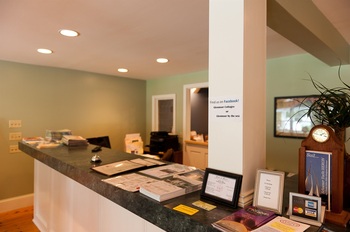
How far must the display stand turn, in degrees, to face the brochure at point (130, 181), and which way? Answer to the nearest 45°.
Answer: approximately 45° to its right

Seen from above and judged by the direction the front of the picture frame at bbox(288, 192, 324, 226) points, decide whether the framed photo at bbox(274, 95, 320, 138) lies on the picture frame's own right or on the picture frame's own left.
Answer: on the picture frame's own right

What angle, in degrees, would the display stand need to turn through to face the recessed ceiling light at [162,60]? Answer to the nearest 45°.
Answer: approximately 90° to its right

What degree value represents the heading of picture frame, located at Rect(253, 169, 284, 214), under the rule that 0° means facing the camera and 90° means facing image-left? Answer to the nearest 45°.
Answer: approximately 45°

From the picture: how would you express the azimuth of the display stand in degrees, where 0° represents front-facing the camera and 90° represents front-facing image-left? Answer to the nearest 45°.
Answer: approximately 45°

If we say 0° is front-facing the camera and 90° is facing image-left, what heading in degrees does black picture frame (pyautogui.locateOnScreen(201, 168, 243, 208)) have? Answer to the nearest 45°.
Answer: approximately 45°
